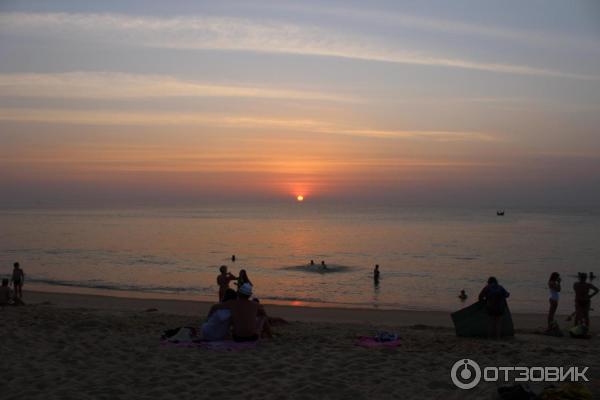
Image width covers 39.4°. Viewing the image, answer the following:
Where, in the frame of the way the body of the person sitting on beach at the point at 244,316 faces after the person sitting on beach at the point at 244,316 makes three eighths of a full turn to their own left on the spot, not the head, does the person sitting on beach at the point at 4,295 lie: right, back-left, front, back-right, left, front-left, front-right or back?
right

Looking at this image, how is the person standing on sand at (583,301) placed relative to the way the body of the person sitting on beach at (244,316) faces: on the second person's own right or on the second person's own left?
on the second person's own right

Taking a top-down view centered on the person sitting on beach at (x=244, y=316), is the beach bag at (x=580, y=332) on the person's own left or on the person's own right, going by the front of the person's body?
on the person's own right

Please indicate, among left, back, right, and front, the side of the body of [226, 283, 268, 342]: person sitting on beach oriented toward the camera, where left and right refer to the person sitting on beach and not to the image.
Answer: back

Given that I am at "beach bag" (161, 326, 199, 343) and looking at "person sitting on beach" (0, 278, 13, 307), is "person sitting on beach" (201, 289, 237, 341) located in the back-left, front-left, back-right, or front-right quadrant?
back-right
